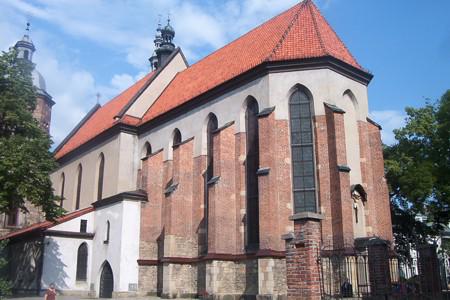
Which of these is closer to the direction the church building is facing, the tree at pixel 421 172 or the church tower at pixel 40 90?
the church tower

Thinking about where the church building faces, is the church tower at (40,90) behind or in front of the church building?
in front

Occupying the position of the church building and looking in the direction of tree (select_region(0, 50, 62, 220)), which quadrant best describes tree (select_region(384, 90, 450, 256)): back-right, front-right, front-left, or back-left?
back-right

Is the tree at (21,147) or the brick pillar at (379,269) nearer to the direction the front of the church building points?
the tree
